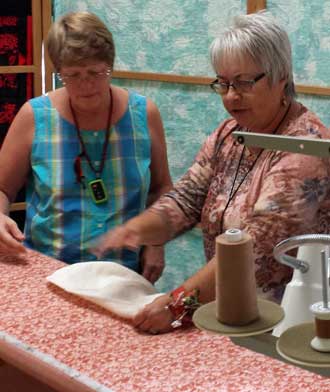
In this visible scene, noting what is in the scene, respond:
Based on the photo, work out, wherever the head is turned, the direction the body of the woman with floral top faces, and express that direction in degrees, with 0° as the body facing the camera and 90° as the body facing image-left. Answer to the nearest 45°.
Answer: approximately 45°

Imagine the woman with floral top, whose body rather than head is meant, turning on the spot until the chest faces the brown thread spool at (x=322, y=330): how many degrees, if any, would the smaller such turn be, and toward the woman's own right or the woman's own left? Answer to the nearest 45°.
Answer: approximately 45° to the woman's own left

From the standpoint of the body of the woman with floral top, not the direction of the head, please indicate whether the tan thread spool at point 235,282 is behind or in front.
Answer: in front

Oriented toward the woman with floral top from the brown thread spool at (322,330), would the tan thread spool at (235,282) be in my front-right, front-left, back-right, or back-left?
front-left
